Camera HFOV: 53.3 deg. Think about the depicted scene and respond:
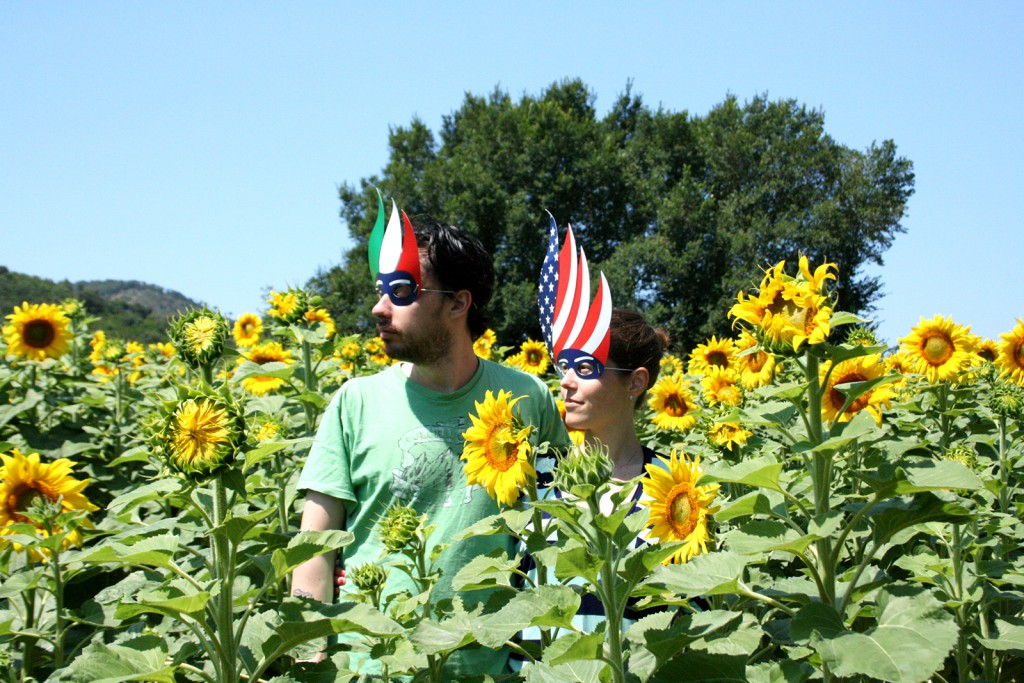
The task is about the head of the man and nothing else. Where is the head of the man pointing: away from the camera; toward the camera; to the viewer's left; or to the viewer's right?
to the viewer's left

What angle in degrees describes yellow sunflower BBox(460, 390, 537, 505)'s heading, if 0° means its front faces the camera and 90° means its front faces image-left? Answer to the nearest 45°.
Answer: approximately 45°

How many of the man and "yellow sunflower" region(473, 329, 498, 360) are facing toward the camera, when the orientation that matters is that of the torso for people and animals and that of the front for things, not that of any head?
2

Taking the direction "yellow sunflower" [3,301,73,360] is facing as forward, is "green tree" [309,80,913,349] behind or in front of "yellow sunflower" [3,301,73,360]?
behind

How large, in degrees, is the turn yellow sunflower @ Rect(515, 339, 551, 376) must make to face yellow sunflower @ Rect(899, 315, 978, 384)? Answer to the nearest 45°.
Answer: approximately 45° to its left

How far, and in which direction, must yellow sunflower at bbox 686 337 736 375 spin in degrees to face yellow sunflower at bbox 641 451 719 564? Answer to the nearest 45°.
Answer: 0° — it already faces it
